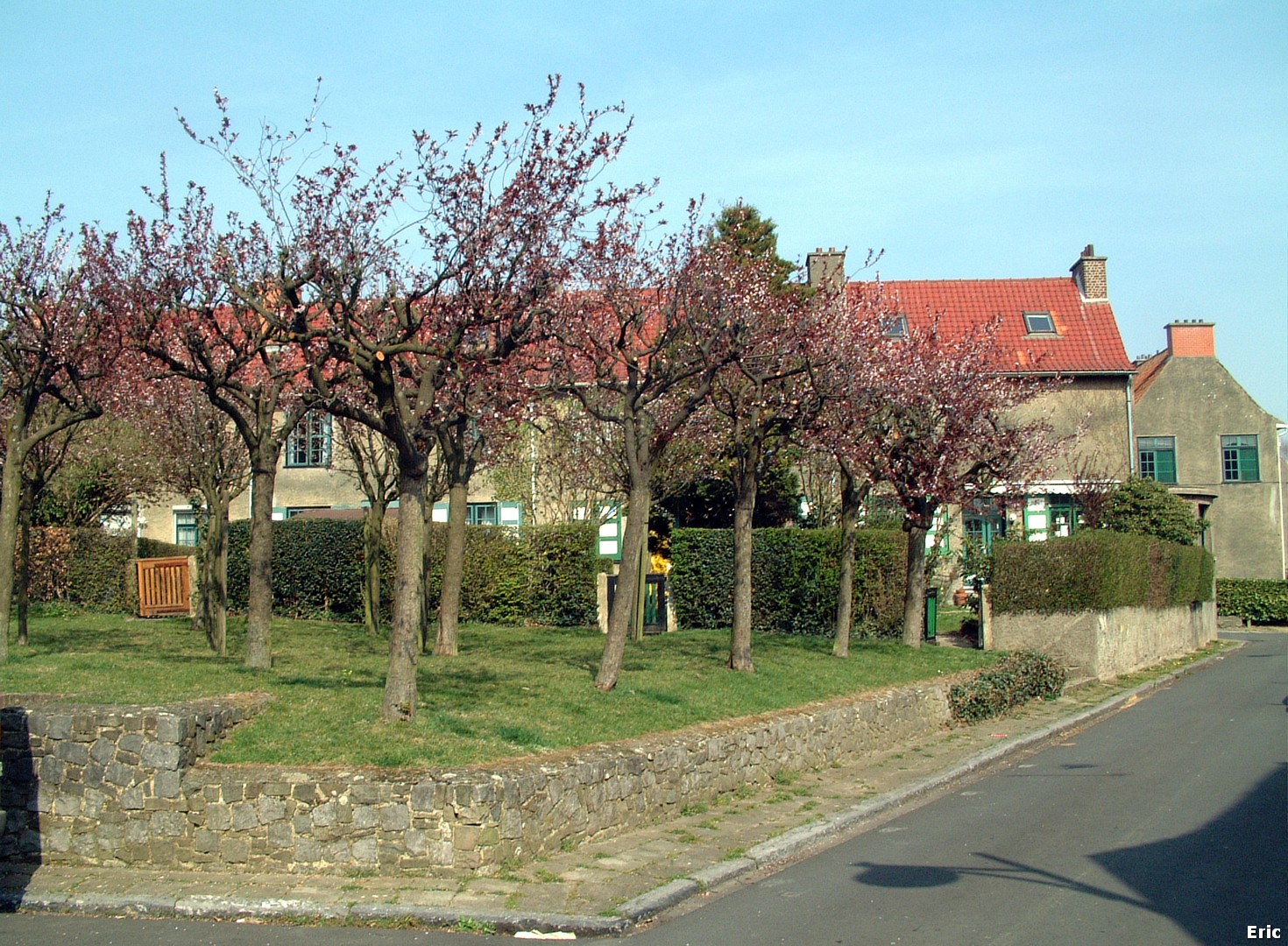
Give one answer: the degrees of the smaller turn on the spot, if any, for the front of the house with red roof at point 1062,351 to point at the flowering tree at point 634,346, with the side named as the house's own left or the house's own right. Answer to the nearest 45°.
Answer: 0° — it already faces it

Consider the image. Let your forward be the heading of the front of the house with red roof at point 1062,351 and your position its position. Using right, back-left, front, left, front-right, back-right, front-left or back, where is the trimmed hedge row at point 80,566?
front-right

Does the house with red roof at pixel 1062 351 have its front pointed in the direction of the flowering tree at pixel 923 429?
yes

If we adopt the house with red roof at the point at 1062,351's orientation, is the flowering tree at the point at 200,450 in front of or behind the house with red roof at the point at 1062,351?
in front

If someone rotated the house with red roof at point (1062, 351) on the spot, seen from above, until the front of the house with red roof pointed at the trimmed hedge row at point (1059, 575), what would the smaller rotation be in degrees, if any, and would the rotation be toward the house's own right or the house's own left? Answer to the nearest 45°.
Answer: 0° — it already faces it

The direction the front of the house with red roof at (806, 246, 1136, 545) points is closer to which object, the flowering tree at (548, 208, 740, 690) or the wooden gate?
the flowering tree

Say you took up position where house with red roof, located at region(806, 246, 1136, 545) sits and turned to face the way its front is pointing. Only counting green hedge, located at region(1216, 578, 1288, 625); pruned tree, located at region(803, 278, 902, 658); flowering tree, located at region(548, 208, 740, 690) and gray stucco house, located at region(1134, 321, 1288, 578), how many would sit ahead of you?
2

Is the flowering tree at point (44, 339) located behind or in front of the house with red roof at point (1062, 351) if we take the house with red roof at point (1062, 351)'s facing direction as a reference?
in front

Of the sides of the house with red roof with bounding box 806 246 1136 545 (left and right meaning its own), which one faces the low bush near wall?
front

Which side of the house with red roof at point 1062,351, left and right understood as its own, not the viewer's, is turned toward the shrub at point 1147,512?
front

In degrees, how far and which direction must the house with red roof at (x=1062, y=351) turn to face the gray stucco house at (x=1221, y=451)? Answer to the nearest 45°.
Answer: approximately 135° to its left

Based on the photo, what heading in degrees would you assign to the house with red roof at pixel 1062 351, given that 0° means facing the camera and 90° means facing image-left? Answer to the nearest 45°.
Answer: approximately 0°
